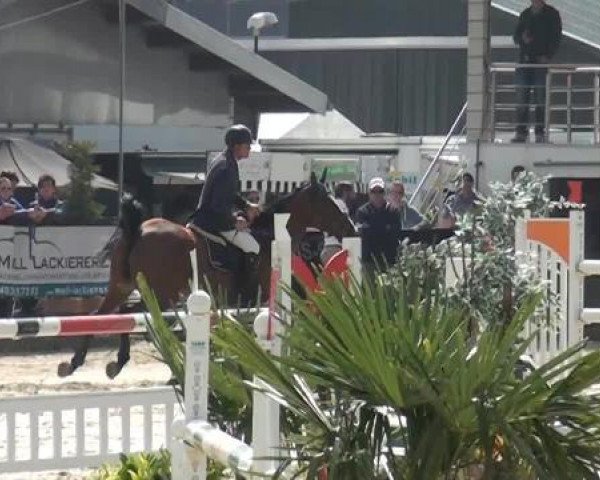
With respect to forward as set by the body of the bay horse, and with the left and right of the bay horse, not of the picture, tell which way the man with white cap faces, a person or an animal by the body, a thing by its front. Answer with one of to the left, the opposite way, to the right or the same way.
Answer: to the right

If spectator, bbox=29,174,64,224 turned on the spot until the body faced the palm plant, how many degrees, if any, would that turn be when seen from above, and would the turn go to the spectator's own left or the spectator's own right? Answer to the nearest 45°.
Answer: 0° — they already face it

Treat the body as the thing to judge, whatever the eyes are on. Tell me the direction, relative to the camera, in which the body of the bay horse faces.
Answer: to the viewer's right

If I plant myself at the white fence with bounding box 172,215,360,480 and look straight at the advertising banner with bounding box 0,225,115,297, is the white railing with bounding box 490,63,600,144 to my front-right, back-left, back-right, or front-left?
front-right

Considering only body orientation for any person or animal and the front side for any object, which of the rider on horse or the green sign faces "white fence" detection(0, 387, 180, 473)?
the green sign

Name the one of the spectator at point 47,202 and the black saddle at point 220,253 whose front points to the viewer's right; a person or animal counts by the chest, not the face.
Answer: the black saddle

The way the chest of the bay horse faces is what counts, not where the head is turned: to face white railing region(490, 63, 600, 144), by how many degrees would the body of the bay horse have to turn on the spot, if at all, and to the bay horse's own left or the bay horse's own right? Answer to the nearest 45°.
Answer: approximately 45° to the bay horse's own left

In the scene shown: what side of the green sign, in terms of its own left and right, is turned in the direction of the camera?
front

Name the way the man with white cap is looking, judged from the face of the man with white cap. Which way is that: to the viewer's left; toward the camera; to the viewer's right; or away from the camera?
toward the camera

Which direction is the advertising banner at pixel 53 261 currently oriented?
toward the camera

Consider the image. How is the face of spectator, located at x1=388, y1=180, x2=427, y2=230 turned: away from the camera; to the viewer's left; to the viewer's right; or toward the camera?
toward the camera

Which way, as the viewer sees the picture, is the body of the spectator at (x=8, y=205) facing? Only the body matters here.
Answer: toward the camera

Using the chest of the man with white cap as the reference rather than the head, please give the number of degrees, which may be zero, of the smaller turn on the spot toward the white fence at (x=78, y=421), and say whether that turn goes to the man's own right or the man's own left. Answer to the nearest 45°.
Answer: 0° — they already face it

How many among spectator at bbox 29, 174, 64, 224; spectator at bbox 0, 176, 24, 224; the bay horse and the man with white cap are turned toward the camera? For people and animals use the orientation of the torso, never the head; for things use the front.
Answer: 3
